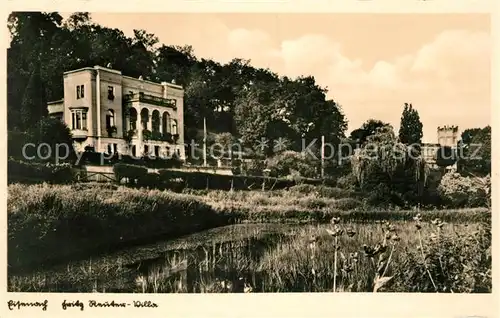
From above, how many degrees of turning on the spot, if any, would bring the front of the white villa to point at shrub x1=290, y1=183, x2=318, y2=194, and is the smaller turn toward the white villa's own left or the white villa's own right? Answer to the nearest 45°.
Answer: approximately 45° to the white villa's own left

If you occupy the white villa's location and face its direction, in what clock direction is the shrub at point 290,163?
The shrub is roughly at 11 o'clock from the white villa.

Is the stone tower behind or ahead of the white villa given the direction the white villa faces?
ahead

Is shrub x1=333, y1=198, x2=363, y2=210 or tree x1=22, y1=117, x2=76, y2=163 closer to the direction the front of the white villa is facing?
the shrub

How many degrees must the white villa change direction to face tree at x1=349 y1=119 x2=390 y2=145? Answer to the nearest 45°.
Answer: approximately 45° to its left

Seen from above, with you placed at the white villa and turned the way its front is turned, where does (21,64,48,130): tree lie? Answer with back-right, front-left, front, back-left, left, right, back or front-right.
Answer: back-right
